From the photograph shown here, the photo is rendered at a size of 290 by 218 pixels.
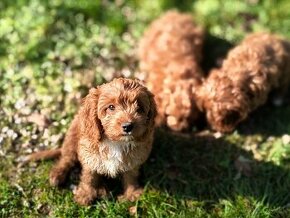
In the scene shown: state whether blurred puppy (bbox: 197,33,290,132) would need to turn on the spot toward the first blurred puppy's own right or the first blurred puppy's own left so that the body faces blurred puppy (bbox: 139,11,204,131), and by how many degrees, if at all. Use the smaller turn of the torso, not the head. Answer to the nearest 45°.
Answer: approximately 45° to the first blurred puppy's own right

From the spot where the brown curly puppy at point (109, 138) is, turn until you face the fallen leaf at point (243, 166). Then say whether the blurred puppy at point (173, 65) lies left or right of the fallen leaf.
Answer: left

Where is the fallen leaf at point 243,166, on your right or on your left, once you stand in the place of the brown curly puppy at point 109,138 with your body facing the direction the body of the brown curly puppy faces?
on your left

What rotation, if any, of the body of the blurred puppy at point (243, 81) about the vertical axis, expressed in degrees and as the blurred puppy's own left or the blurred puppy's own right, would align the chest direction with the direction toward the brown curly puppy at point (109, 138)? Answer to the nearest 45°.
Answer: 0° — it already faces it

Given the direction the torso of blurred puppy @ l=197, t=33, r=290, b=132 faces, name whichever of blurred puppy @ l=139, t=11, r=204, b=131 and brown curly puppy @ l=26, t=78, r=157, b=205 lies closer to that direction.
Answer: the brown curly puppy

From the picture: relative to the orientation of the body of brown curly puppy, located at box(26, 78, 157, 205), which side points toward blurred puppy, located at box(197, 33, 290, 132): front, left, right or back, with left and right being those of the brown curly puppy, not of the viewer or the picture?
left

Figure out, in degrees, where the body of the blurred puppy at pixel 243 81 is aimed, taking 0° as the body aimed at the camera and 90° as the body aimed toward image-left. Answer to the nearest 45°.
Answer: approximately 45°
